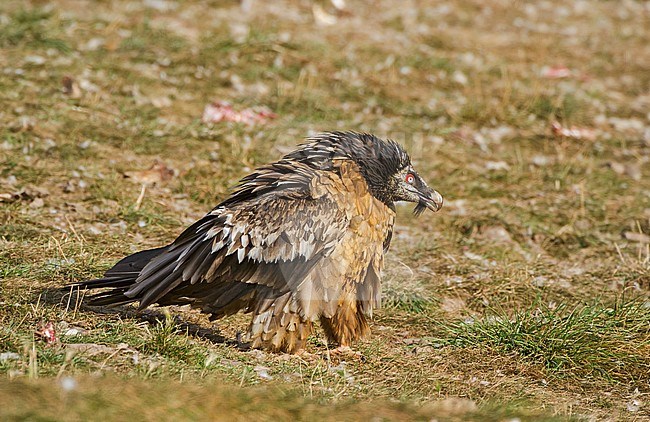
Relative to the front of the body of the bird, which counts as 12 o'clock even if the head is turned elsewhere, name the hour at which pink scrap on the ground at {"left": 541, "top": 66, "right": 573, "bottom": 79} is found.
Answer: The pink scrap on the ground is roughly at 10 o'clock from the bird.

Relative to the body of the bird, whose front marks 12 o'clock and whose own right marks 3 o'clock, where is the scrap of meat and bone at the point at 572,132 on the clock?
The scrap of meat and bone is roughly at 10 o'clock from the bird.

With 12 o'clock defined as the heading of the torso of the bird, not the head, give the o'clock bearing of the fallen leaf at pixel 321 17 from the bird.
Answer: The fallen leaf is roughly at 9 o'clock from the bird.

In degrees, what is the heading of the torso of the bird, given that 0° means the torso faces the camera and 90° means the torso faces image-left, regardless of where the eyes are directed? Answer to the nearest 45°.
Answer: approximately 270°

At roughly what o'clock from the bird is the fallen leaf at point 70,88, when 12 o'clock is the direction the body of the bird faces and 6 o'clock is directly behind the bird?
The fallen leaf is roughly at 8 o'clock from the bird.

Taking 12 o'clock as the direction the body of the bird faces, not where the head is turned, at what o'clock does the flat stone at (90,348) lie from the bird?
The flat stone is roughly at 5 o'clock from the bird.

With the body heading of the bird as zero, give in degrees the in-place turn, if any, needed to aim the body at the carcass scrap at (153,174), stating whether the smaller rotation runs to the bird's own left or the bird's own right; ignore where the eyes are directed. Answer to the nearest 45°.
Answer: approximately 90° to the bird's own left

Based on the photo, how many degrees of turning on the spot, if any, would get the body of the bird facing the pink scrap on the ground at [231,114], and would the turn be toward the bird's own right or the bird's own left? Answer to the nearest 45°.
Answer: approximately 90° to the bird's own left
